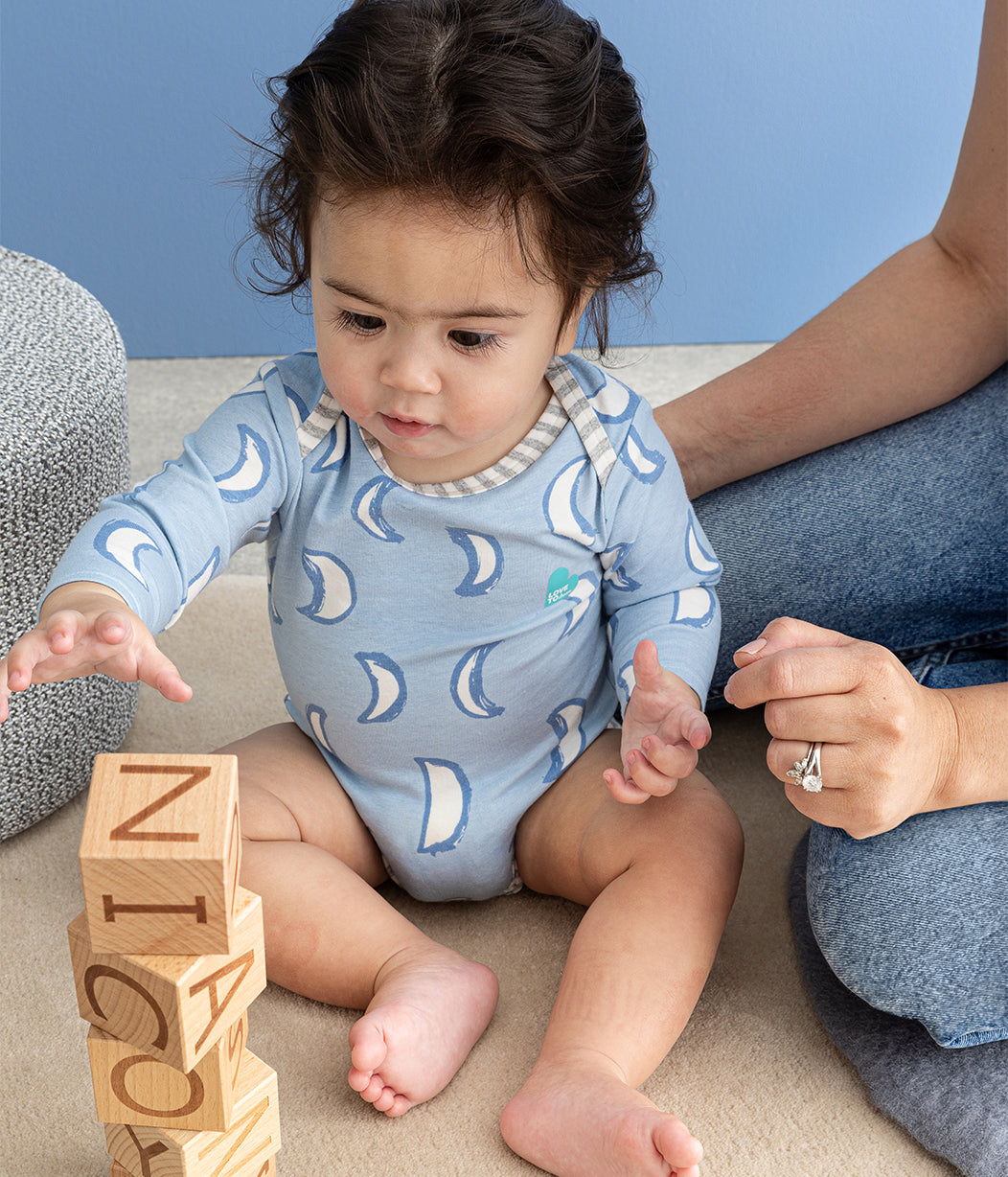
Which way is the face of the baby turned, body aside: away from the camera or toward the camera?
toward the camera

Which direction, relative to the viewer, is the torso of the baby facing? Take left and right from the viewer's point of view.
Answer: facing the viewer
